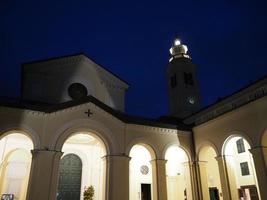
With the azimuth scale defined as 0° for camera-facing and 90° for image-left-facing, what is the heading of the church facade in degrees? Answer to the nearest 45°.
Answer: approximately 315°
